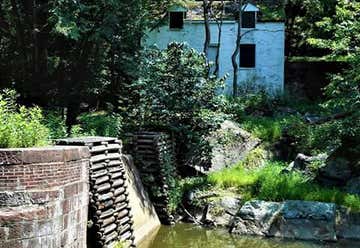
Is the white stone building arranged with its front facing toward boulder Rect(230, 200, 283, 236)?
yes

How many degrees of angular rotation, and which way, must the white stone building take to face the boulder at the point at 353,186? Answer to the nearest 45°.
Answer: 0° — it already faces it

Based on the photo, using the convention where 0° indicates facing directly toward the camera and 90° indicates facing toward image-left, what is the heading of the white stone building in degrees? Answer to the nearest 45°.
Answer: approximately 0°

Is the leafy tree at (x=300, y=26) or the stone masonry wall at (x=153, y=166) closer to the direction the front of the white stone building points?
the stone masonry wall

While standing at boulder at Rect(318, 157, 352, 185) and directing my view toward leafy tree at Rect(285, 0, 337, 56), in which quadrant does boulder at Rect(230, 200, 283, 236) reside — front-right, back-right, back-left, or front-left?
back-left

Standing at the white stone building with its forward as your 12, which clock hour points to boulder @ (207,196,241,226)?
The boulder is roughly at 12 o'clock from the white stone building.

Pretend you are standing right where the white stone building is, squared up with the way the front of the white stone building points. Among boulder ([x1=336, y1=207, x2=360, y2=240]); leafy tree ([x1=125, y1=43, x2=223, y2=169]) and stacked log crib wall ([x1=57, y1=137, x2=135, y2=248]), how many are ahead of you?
3

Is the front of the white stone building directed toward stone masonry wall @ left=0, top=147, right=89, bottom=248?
yes

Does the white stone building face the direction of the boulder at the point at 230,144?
yes

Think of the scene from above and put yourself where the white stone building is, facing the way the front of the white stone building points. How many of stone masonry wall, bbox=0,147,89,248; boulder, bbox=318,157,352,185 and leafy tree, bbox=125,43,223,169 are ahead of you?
3

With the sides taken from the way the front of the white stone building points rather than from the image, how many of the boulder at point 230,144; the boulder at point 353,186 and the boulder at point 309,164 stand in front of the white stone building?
3

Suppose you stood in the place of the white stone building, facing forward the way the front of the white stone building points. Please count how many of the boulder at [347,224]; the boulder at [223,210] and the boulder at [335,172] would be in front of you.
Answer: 3
